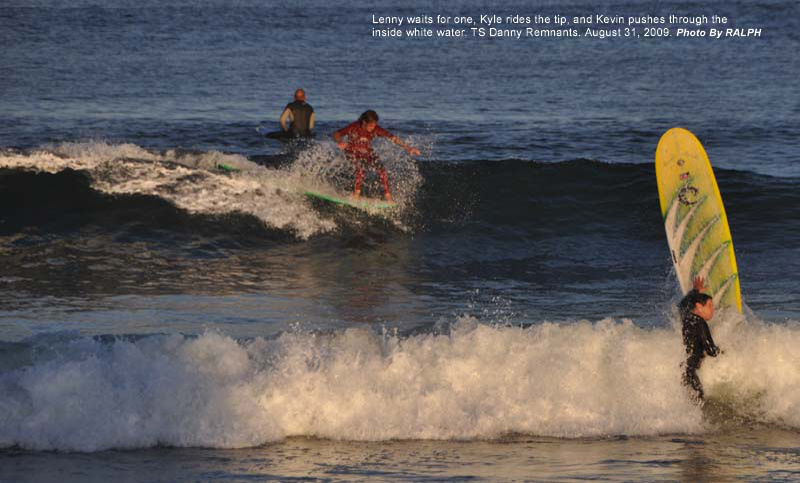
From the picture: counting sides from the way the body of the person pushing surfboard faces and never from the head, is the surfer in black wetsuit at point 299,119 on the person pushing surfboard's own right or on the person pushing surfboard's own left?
on the person pushing surfboard's own left

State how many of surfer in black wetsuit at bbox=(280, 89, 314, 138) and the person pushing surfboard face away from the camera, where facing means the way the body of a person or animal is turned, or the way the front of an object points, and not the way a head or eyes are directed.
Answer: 1
